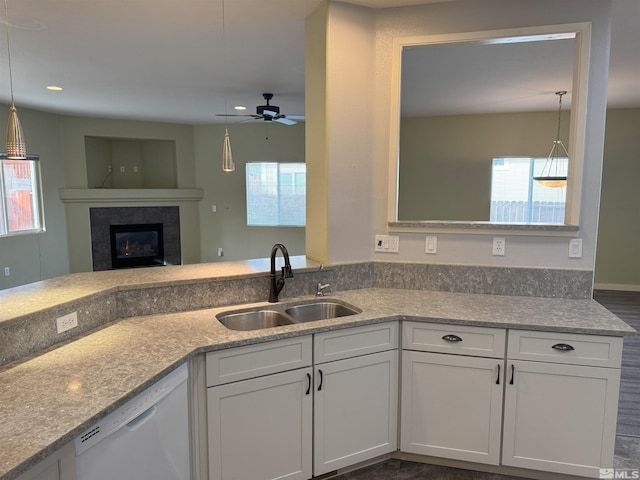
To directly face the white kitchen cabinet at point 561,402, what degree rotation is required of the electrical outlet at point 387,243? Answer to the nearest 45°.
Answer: approximately 45° to its left

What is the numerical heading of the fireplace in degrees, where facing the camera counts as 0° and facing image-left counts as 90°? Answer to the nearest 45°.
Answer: approximately 0°

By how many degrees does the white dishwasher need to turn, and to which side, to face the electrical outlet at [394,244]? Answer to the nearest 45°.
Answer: approximately 90° to its left

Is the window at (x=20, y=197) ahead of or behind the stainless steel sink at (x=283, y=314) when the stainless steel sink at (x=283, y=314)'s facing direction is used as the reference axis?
behind

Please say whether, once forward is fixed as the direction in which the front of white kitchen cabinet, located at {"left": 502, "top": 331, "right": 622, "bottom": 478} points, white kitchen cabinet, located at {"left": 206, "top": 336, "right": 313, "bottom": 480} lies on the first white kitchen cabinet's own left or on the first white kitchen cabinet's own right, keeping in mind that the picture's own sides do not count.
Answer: on the first white kitchen cabinet's own right

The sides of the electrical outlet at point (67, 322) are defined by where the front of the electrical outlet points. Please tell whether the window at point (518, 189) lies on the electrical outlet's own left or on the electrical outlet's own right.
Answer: on the electrical outlet's own left

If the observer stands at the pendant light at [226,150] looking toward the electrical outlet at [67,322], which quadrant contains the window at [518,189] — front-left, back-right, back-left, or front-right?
back-left

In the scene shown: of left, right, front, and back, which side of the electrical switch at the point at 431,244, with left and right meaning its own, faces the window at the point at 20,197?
right

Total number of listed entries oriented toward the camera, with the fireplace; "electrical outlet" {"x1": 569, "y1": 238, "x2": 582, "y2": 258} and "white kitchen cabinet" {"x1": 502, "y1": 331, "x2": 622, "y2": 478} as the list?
3

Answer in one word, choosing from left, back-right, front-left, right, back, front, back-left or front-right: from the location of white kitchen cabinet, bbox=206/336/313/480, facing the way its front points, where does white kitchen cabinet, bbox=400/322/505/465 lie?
front-left
